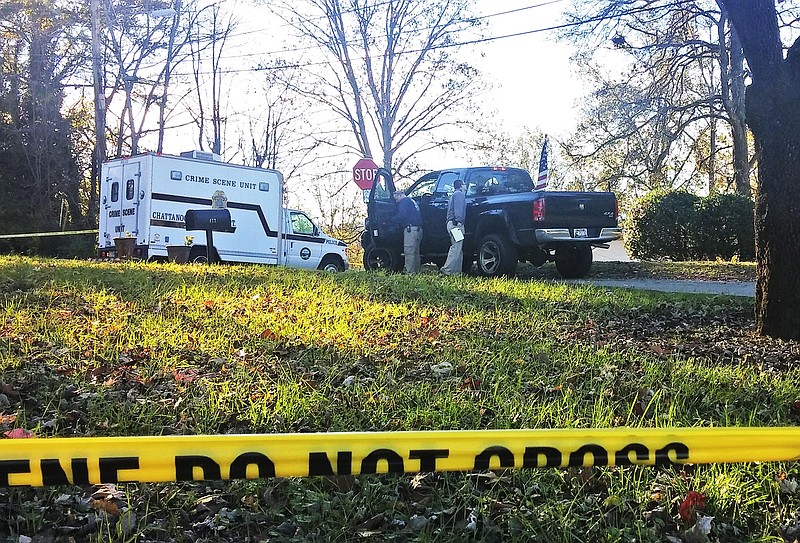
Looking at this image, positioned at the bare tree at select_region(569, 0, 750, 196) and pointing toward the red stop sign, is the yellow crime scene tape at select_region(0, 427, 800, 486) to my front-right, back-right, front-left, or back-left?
front-left

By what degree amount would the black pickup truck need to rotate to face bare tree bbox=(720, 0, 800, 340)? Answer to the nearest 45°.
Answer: approximately 135° to its left

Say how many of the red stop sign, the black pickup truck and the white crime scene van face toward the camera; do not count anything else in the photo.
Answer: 1

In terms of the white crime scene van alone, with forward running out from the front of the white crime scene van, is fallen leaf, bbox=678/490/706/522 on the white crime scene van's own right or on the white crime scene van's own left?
on the white crime scene van's own right

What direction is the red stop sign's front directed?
toward the camera

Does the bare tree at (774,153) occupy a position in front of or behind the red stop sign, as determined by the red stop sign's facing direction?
in front

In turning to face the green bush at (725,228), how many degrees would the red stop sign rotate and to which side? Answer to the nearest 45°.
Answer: approximately 90° to its left

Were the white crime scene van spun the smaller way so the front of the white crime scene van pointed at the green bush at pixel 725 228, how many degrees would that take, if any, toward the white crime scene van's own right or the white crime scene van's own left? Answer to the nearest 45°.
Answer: approximately 45° to the white crime scene van's own right

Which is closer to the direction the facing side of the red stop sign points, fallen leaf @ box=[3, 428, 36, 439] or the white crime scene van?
the fallen leaf

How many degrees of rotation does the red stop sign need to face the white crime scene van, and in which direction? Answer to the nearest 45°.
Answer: approximately 90° to its right

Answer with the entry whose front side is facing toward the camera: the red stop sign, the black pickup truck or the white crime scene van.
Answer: the red stop sign

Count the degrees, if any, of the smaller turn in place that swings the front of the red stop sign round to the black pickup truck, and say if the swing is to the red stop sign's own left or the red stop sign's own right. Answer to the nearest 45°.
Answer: approximately 45° to the red stop sign's own left

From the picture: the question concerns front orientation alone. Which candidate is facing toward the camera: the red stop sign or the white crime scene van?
the red stop sign

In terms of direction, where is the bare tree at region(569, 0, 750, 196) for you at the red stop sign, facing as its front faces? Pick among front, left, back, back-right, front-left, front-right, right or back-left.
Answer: back-left

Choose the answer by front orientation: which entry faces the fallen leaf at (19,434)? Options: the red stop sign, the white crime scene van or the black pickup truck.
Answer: the red stop sign

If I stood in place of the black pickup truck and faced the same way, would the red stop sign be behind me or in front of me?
in front

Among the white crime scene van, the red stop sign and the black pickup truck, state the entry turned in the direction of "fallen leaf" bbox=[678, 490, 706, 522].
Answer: the red stop sign

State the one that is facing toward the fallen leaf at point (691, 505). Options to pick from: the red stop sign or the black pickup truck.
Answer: the red stop sign

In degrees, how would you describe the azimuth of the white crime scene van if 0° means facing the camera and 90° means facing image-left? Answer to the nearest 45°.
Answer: approximately 225°

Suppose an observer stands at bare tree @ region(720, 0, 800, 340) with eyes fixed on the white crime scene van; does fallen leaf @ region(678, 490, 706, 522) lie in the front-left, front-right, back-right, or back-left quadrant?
back-left
